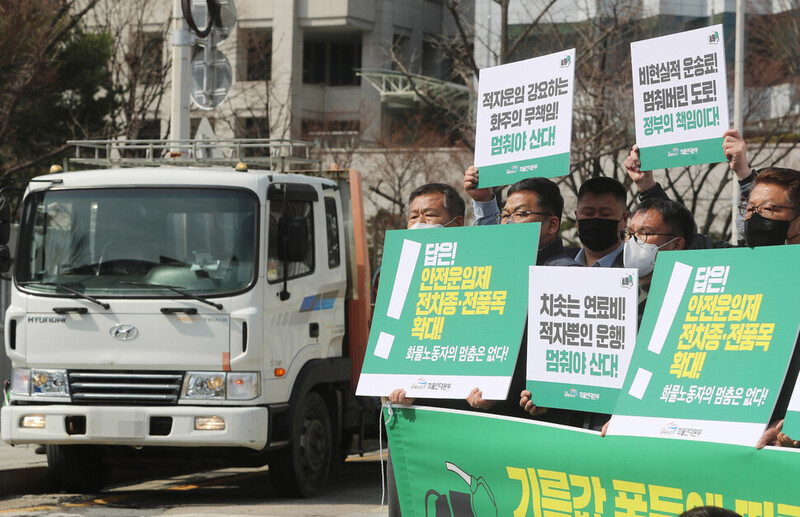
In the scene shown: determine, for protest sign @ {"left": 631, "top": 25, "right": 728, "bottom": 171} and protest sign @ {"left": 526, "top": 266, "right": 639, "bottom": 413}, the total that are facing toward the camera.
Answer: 2

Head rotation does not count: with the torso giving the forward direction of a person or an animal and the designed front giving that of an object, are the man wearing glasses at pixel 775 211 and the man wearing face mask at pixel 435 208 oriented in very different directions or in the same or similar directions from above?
same or similar directions

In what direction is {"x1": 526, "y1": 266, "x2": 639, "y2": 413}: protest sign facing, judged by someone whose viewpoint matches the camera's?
facing the viewer

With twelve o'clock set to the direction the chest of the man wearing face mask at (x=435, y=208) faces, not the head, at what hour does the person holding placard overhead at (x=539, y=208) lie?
The person holding placard overhead is roughly at 9 o'clock from the man wearing face mask.

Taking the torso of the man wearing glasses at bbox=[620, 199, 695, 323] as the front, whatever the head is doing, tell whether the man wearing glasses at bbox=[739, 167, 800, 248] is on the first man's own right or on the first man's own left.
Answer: on the first man's own left

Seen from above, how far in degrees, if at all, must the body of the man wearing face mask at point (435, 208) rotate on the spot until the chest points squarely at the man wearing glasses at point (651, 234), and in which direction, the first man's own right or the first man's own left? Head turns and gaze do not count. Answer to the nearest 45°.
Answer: approximately 90° to the first man's own left

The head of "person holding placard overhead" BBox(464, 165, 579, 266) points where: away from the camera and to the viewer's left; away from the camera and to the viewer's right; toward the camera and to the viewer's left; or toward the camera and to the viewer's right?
toward the camera and to the viewer's left

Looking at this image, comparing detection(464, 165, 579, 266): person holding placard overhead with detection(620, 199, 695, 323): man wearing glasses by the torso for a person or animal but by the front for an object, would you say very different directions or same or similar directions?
same or similar directions

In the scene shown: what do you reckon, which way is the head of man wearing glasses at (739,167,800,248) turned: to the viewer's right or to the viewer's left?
to the viewer's left

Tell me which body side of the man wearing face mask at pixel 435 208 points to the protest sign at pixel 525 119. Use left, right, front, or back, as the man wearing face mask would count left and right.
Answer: left
